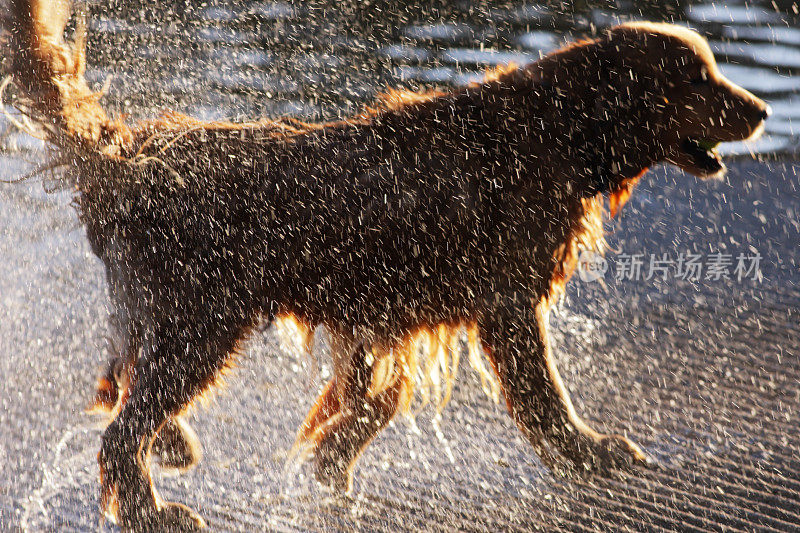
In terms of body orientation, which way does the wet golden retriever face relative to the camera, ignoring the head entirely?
to the viewer's right
